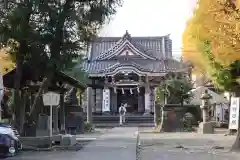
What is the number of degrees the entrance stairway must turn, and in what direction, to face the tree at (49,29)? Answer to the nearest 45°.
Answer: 0° — it already faces it

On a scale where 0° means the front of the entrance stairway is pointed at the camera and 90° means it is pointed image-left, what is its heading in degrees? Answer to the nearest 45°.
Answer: approximately 0°

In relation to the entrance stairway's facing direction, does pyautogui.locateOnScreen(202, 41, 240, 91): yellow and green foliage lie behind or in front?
in front

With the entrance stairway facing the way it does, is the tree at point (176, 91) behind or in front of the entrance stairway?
in front

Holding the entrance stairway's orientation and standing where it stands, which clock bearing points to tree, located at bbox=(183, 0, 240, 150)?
The tree is roughly at 12 o'clock from the entrance stairway.
